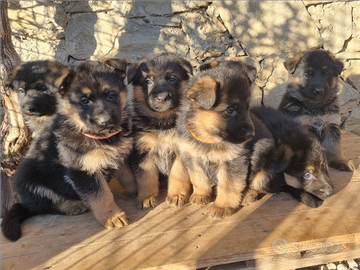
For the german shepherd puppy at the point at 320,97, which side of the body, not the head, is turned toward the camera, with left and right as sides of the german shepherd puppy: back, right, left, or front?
front

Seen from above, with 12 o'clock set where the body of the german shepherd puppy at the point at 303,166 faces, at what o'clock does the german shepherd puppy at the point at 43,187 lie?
the german shepherd puppy at the point at 43,187 is roughly at 4 o'clock from the german shepherd puppy at the point at 303,166.

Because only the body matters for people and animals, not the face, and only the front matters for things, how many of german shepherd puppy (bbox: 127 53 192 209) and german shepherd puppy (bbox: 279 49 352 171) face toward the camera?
2

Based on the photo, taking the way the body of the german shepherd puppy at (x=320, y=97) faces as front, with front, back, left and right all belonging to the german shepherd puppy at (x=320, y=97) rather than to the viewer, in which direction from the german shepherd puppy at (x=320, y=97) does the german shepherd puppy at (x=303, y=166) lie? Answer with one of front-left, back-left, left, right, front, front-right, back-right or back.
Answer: front

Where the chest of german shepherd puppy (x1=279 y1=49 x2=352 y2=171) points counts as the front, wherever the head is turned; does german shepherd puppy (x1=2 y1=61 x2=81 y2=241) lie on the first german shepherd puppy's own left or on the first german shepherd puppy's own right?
on the first german shepherd puppy's own right

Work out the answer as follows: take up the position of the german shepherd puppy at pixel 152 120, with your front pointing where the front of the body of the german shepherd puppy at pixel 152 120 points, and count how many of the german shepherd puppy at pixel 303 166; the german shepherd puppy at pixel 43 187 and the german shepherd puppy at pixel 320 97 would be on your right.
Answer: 1

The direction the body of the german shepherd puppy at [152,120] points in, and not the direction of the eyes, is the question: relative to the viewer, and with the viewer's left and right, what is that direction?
facing the viewer

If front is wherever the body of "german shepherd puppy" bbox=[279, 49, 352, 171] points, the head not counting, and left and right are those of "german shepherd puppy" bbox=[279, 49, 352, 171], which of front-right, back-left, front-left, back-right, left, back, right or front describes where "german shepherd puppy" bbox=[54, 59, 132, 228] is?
front-right

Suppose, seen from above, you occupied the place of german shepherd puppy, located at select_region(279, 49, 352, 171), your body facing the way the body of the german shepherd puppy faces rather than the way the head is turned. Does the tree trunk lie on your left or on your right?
on your right

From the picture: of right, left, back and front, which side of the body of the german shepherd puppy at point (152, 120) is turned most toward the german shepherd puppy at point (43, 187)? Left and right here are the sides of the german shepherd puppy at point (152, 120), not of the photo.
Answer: right
